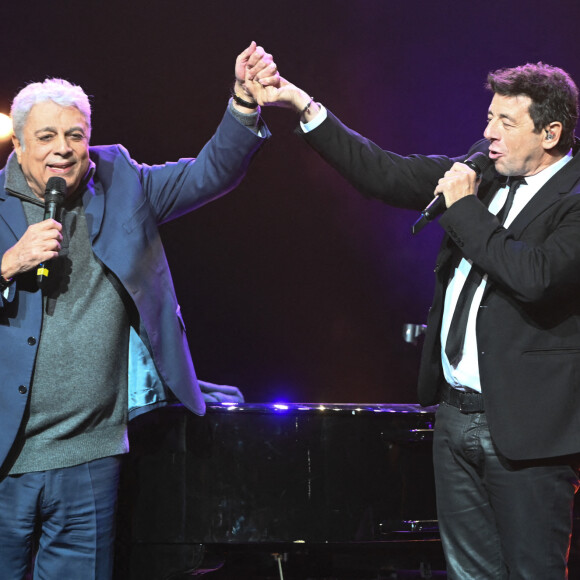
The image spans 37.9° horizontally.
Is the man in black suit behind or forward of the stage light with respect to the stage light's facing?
forward

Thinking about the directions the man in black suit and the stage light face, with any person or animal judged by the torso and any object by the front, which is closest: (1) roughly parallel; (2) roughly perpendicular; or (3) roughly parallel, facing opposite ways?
roughly perpendicular

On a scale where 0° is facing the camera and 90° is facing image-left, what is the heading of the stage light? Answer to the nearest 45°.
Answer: approximately 0°

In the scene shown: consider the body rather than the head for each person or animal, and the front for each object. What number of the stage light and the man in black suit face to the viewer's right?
0

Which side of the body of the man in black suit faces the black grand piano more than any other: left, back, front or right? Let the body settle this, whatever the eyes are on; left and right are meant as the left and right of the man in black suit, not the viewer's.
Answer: right

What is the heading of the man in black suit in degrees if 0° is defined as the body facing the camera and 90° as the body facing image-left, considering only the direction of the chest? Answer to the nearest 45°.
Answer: approximately 45°
